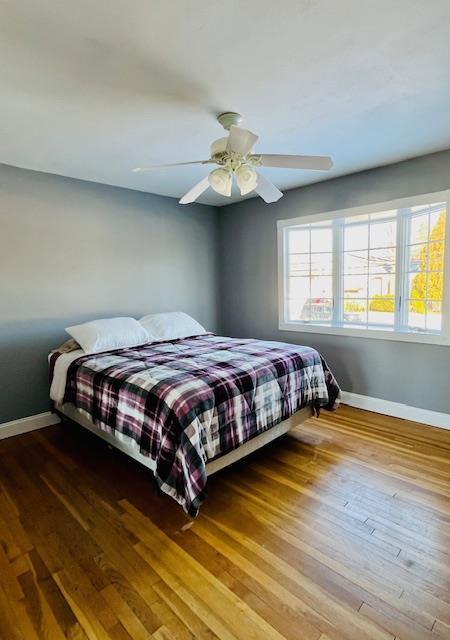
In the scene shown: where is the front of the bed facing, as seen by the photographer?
facing the viewer and to the right of the viewer
